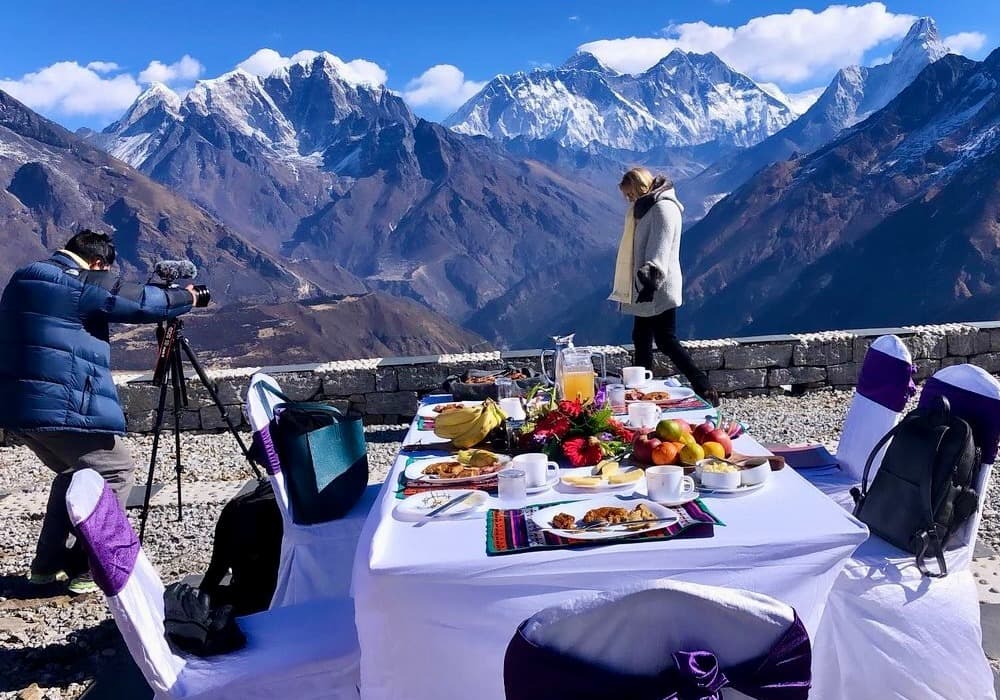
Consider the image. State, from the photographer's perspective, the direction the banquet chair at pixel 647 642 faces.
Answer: facing away from the viewer

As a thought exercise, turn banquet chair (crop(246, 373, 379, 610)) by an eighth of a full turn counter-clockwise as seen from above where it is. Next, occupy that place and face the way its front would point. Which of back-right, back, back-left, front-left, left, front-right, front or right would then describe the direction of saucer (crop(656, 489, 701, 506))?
right

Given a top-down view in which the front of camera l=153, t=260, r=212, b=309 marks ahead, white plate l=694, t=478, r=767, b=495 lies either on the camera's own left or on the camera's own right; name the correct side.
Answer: on the camera's own right

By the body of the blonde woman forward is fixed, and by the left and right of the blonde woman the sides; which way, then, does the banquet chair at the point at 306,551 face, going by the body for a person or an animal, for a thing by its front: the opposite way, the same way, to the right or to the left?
the opposite way

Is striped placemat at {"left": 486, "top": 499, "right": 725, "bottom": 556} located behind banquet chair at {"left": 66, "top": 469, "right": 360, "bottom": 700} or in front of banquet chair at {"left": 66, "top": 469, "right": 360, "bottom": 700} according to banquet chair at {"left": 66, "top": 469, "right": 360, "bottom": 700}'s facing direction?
in front

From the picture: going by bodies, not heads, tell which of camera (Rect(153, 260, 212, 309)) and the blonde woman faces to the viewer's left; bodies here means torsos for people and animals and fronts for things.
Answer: the blonde woman

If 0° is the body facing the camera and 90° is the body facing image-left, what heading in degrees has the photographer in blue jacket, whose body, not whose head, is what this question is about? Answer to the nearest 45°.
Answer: approximately 225°

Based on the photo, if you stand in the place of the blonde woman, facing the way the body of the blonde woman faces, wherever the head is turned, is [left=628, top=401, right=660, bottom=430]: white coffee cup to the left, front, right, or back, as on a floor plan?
left

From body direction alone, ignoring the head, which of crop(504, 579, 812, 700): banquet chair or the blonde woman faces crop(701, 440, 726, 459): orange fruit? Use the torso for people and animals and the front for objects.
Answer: the banquet chair

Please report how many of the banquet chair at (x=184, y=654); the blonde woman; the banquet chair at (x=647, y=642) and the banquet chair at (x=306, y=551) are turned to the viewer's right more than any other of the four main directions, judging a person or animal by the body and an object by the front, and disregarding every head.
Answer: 2

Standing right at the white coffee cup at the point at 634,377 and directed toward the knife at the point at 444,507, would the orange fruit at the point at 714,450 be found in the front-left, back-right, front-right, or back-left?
front-left

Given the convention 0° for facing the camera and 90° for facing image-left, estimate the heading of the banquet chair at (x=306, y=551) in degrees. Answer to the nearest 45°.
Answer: approximately 270°

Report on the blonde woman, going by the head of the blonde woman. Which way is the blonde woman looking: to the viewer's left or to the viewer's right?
to the viewer's left

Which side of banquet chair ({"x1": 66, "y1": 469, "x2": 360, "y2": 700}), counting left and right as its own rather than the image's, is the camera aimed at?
right
